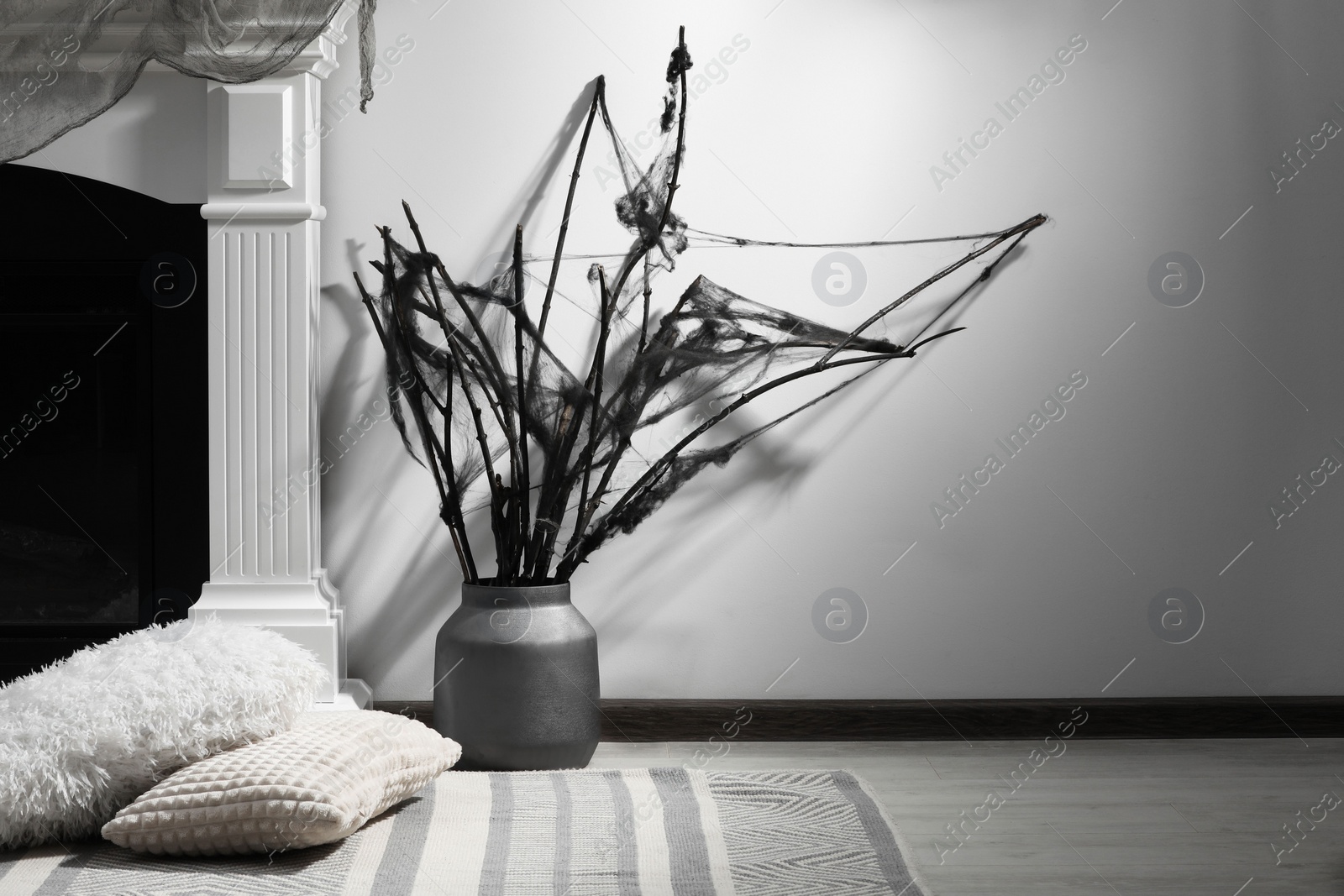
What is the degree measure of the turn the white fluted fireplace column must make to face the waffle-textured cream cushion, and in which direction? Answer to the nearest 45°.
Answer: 0° — it already faces it

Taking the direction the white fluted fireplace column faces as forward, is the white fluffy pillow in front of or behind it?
in front

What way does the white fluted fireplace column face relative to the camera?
toward the camera
